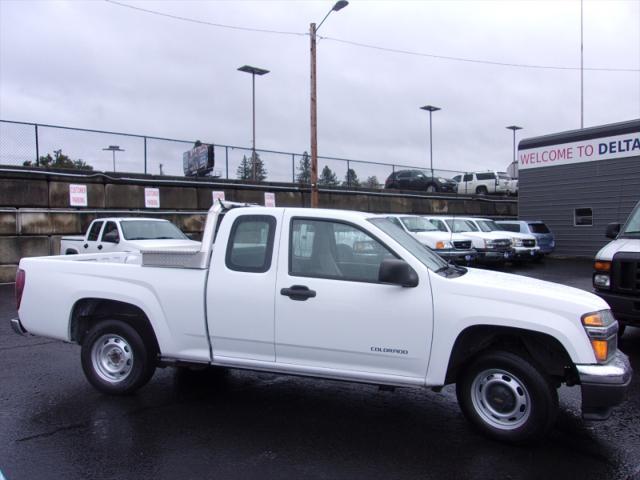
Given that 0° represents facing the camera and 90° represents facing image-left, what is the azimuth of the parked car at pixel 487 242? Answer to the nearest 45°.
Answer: approximately 315°

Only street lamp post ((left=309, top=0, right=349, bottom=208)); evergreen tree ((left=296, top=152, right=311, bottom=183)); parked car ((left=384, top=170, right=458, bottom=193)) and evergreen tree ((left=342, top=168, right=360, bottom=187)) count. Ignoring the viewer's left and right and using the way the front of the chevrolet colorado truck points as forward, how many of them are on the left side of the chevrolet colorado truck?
4

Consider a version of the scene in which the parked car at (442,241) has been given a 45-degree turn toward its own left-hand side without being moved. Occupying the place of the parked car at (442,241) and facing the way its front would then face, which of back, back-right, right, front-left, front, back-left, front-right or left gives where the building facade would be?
front-left

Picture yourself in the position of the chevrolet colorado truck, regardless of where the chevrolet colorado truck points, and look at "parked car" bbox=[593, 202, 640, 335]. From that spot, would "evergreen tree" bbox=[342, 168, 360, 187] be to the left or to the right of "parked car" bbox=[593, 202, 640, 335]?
left

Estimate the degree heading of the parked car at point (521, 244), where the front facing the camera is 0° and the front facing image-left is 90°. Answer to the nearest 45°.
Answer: approximately 315°

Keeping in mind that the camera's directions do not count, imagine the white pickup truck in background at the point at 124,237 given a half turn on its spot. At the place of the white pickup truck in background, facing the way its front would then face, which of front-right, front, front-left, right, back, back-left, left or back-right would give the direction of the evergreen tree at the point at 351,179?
right

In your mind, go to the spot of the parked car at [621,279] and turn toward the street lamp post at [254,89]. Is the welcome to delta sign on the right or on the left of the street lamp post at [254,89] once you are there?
right

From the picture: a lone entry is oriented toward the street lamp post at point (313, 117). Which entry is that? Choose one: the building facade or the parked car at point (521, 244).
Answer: the building facade

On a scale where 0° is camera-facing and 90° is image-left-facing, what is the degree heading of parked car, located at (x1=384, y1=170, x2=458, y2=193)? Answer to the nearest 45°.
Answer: approximately 315°

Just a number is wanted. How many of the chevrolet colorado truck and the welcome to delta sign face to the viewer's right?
1
